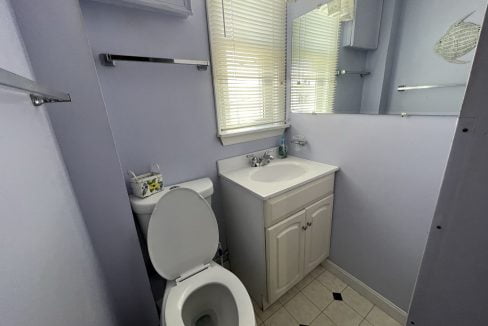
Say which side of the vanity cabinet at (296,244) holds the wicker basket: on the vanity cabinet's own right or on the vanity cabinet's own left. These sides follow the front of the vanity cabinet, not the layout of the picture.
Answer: on the vanity cabinet's own right

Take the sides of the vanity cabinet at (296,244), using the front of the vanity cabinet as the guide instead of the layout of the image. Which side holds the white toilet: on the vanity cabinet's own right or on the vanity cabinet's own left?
on the vanity cabinet's own right

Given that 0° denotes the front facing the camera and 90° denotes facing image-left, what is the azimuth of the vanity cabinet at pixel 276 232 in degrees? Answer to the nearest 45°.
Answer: approximately 315°

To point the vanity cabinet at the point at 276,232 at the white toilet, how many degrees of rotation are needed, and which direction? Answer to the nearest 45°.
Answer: approximately 90° to its right

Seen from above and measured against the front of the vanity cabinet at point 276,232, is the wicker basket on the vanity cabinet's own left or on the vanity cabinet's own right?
on the vanity cabinet's own right
